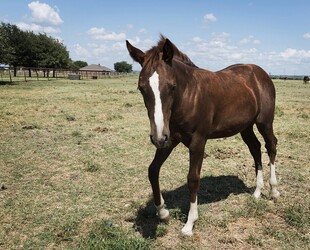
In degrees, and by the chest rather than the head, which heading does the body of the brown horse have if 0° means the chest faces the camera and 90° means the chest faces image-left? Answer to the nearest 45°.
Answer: approximately 45°
